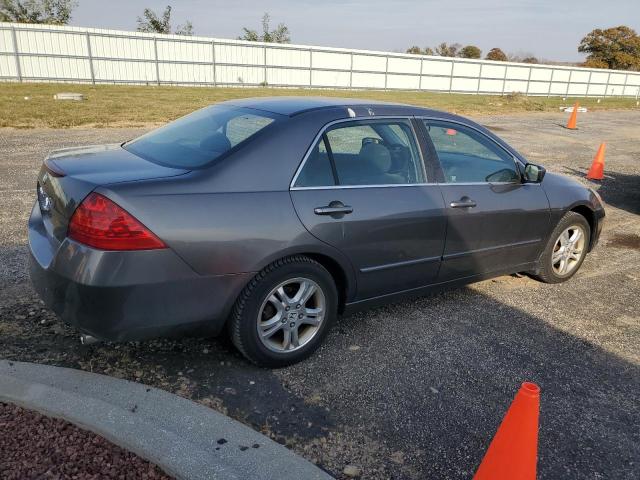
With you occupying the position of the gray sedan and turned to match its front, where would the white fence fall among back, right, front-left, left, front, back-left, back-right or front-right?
front-left

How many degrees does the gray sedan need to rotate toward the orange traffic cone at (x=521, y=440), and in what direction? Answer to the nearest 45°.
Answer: approximately 90° to its right

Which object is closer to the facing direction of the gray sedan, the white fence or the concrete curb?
the white fence

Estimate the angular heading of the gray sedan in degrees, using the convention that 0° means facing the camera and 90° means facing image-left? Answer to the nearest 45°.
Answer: approximately 225°

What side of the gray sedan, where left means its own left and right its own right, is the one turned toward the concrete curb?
back
